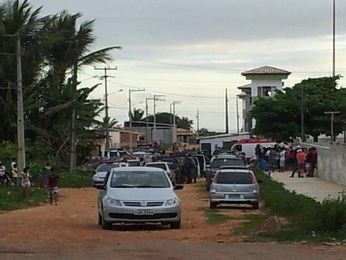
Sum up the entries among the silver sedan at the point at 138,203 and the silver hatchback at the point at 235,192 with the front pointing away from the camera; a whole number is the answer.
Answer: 1

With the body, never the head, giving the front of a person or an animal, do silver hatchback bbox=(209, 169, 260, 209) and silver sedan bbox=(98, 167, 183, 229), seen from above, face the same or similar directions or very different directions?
very different directions

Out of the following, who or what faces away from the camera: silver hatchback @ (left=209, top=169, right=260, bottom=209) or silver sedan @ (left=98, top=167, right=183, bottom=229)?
silver hatchback @ (left=209, top=169, right=260, bottom=209)

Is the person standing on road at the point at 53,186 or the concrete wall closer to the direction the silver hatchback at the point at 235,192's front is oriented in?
the concrete wall

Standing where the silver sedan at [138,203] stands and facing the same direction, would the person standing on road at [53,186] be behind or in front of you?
behind

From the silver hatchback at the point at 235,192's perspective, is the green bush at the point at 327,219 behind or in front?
behind

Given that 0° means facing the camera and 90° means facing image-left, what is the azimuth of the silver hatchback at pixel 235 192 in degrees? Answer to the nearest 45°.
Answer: approximately 180°

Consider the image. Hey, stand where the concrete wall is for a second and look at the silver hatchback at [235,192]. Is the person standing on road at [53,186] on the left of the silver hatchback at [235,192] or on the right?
right

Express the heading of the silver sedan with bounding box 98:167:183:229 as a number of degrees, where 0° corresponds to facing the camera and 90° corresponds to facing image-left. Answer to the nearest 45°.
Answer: approximately 0°
